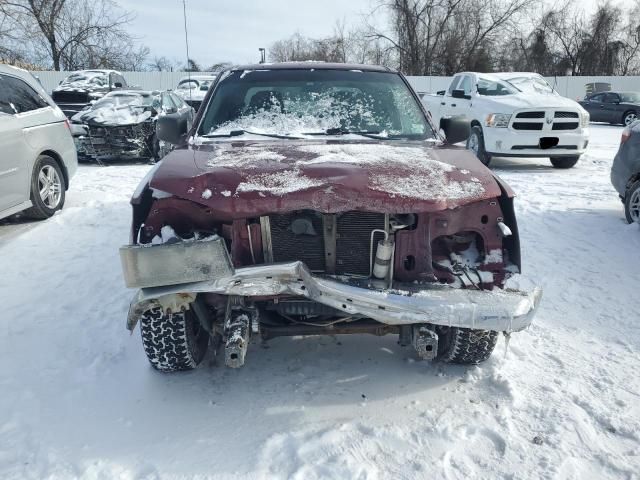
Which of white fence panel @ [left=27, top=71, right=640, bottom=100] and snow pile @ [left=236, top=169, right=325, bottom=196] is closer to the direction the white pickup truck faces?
the snow pile

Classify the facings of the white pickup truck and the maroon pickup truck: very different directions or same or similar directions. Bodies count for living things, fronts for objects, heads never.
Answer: same or similar directions

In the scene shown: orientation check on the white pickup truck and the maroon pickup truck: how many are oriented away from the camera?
0

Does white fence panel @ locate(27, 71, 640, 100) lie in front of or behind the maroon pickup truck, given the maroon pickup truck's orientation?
behind

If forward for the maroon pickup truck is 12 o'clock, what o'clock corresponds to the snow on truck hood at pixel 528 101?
The snow on truck hood is roughly at 7 o'clock from the maroon pickup truck.

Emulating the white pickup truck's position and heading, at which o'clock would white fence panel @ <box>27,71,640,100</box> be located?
The white fence panel is roughly at 7 o'clock from the white pickup truck.

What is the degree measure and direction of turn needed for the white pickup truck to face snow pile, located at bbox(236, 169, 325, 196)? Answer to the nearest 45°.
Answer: approximately 45° to its right

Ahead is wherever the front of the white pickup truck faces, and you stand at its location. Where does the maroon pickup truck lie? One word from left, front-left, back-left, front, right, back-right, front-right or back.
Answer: front-right

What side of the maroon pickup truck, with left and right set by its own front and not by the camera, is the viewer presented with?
front

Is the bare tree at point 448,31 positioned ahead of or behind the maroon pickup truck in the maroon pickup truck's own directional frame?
behind

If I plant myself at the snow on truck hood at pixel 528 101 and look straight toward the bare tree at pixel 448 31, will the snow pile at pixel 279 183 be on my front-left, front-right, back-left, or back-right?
back-left
